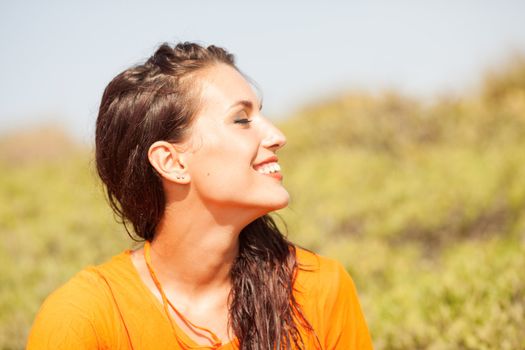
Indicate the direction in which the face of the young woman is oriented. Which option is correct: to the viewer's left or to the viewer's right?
to the viewer's right

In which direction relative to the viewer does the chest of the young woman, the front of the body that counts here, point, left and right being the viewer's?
facing the viewer and to the right of the viewer
